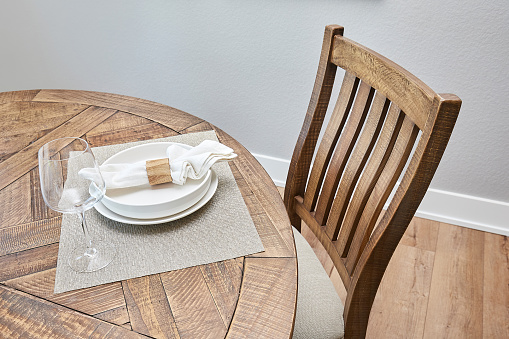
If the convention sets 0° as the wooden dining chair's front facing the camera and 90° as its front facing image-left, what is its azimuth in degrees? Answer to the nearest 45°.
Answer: approximately 45°
